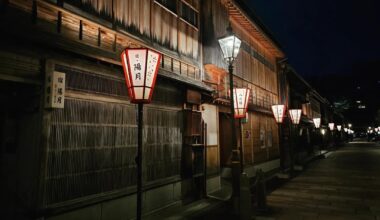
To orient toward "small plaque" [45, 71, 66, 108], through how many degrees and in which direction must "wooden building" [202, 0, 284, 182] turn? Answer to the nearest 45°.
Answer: approximately 45° to its right

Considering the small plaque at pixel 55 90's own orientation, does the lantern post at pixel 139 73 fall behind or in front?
in front

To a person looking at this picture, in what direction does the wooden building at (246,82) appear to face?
facing the viewer and to the right of the viewer

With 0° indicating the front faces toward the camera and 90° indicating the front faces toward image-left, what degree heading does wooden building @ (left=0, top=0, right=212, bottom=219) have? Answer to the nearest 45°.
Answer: approximately 315°

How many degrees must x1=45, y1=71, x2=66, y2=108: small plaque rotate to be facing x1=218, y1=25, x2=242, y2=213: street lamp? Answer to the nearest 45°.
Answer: approximately 45° to its left

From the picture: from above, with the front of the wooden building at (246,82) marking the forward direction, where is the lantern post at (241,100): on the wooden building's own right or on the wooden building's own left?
on the wooden building's own right

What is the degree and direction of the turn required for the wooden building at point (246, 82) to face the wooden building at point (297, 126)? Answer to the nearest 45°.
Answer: approximately 135° to its left

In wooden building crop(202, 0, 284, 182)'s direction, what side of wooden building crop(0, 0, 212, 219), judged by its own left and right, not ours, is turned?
left

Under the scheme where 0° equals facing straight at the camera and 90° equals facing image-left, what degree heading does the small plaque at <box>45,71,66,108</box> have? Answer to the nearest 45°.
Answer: approximately 315°

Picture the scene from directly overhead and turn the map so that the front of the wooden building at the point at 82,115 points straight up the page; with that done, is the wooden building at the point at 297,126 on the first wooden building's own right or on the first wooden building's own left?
on the first wooden building's own left

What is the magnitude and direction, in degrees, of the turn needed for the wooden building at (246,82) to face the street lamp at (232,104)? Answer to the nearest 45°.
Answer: approximately 45° to its right

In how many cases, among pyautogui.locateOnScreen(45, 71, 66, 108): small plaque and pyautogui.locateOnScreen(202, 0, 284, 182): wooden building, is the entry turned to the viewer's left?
0
